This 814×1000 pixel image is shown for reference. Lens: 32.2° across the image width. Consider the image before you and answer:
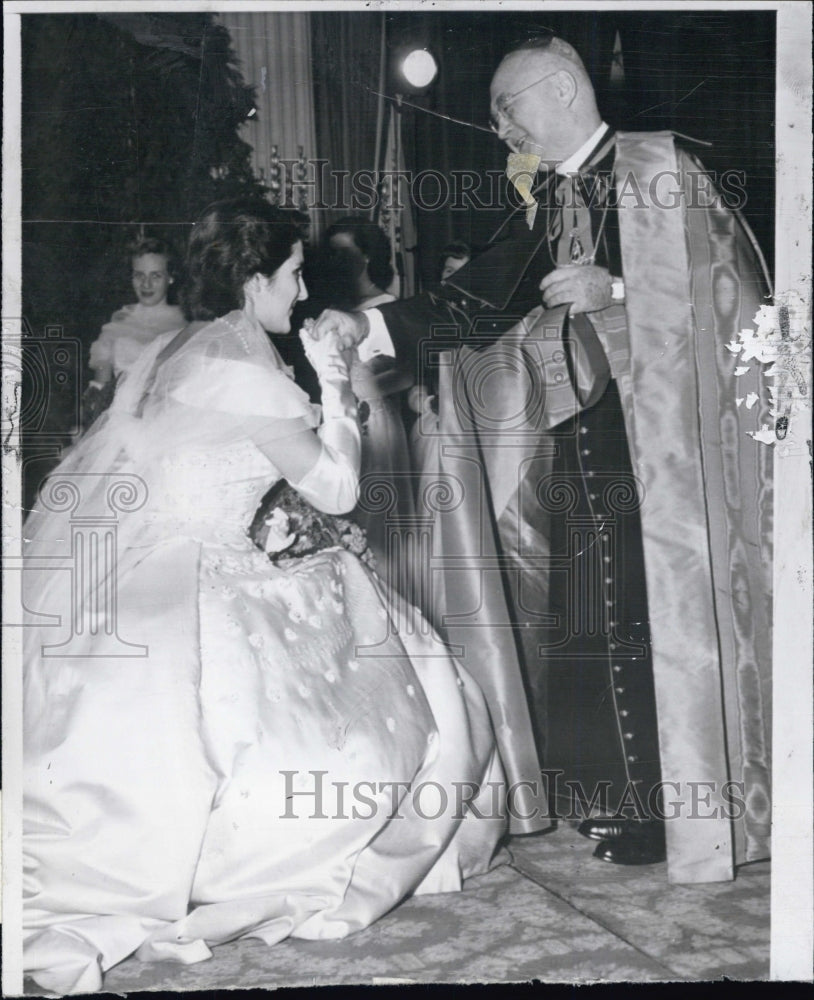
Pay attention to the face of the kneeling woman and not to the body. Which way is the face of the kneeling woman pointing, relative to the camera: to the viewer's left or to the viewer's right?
to the viewer's right

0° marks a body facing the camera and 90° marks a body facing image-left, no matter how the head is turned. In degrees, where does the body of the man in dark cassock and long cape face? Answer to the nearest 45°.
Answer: approximately 45°

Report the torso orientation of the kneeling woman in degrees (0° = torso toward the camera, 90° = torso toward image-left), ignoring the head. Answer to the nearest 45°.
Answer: approximately 270°

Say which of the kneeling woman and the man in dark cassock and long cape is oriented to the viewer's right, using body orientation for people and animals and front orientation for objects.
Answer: the kneeling woman

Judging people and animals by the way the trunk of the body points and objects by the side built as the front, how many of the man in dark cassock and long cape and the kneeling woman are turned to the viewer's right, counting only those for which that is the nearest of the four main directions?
1

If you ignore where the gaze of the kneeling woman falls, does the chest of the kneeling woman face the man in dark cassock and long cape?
yes

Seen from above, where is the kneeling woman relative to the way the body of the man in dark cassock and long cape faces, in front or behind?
in front

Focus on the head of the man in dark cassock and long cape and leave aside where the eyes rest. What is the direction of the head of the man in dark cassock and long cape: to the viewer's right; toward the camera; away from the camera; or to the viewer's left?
to the viewer's left
